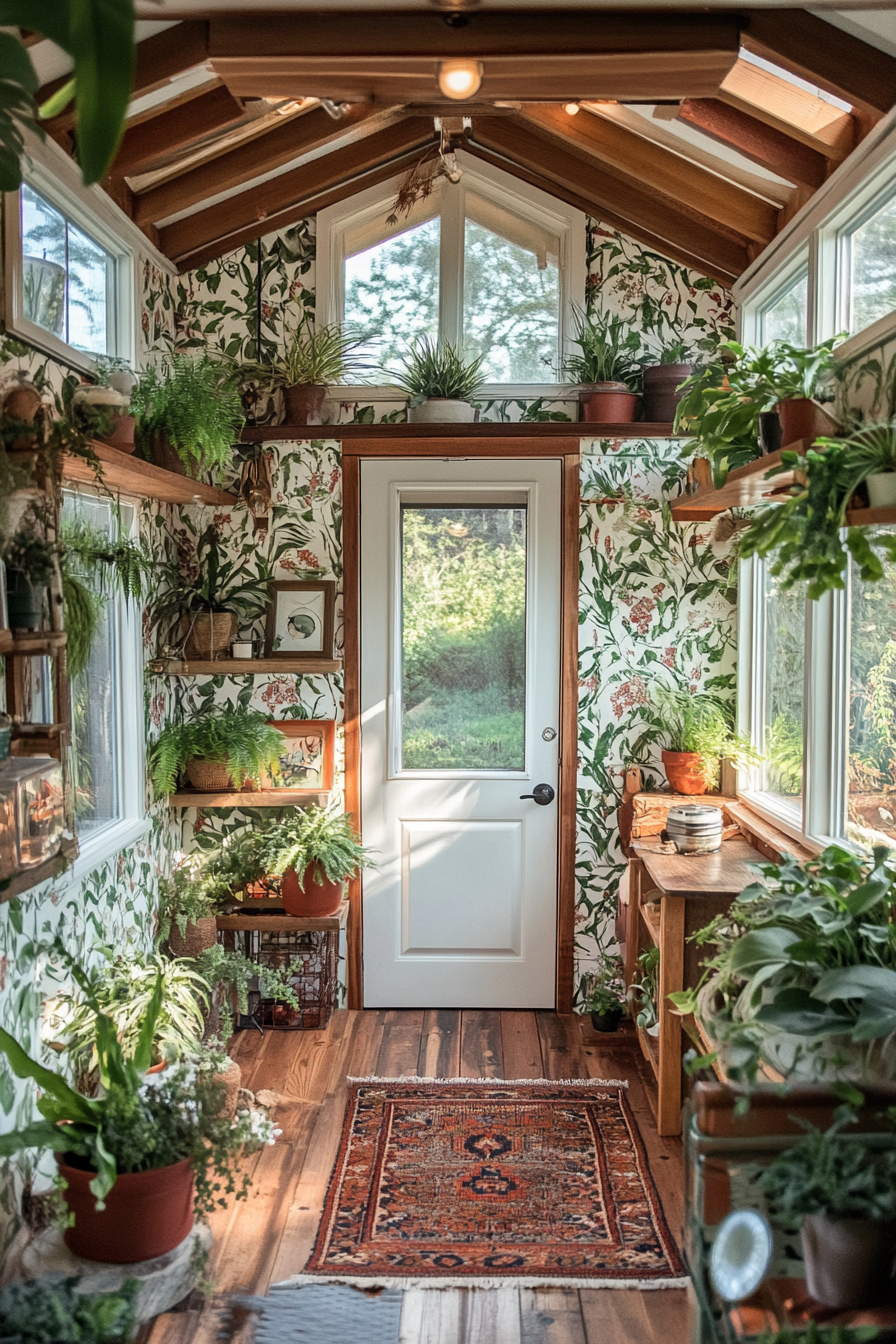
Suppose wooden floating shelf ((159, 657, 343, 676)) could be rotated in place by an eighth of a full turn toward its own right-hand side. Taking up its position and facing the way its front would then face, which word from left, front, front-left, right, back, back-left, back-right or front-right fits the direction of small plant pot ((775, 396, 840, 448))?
left

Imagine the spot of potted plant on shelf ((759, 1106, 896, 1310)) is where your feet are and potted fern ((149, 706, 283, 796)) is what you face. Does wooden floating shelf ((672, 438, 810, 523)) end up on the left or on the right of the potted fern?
right

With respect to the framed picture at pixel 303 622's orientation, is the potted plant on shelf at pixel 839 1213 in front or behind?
in front

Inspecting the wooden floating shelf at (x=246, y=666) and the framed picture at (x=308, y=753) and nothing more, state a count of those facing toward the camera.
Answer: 2
